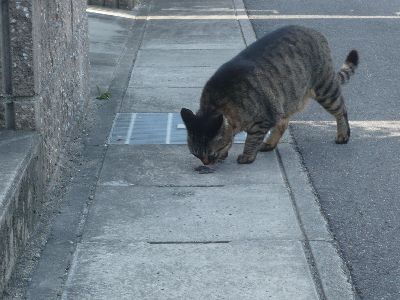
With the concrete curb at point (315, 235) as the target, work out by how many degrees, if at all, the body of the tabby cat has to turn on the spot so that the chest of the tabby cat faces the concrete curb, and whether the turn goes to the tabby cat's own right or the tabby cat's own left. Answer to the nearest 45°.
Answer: approximately 45° to the tabby cat's own left

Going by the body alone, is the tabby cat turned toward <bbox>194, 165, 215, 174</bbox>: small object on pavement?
yes

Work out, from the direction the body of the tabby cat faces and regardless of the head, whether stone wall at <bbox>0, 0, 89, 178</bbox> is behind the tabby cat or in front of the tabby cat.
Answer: in front

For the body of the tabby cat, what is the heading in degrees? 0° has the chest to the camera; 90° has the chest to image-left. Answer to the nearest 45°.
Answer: approximately 45°
